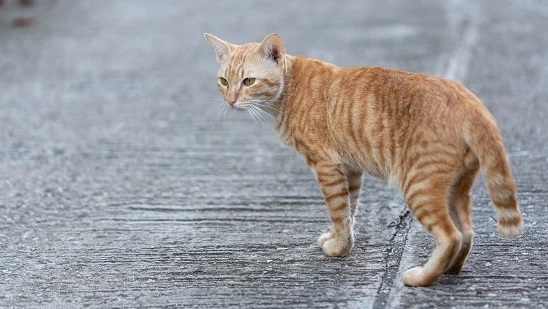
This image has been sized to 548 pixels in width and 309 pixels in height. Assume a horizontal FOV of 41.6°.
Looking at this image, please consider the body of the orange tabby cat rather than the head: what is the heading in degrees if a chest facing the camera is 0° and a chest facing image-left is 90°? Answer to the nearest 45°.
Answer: approximately 135°
